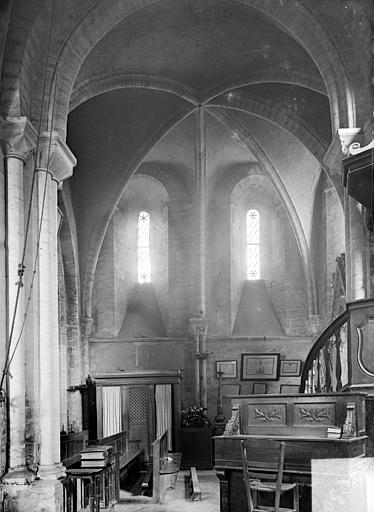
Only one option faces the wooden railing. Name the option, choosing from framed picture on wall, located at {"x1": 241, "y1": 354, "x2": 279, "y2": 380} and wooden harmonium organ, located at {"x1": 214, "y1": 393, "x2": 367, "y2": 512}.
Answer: the framed picture on wall

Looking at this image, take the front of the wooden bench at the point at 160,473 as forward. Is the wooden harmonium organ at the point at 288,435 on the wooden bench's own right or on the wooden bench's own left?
on the wooden bench's own right

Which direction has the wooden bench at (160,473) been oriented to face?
to the viewer's right

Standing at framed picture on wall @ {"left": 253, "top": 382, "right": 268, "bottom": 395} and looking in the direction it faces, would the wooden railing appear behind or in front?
in front

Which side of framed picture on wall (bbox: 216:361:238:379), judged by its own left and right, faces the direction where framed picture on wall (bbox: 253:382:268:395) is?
left

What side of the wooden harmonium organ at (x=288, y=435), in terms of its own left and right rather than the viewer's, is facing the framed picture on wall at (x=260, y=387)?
back

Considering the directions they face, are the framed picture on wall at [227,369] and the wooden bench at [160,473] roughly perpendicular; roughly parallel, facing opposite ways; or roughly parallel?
roughly perpendicular

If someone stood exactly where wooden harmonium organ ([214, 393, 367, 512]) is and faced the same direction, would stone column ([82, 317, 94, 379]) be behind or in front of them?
behind

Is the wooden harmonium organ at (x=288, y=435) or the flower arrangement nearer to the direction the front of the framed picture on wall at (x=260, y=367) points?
the wooden harmonium organ

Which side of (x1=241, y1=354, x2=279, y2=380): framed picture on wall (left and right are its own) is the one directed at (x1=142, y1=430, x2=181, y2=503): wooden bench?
front
